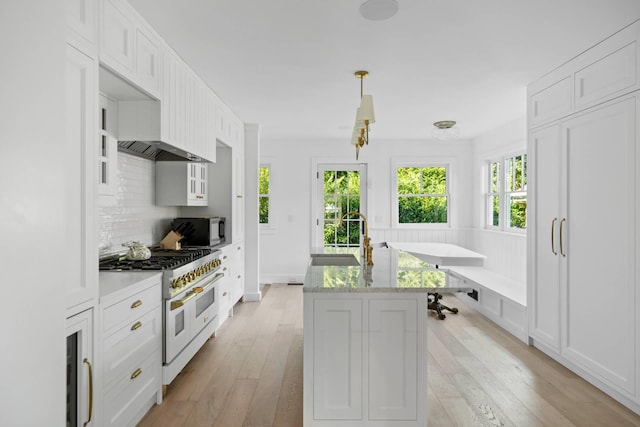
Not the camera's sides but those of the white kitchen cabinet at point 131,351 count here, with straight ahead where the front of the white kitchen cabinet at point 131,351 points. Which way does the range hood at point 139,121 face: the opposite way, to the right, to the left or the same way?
the same way

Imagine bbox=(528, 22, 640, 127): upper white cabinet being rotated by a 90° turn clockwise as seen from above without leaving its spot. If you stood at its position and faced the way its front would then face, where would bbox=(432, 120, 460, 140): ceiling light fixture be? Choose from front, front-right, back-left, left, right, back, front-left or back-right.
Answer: front

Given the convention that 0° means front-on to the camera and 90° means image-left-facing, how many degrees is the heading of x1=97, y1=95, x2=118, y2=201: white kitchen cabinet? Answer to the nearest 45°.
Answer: approximately 315°

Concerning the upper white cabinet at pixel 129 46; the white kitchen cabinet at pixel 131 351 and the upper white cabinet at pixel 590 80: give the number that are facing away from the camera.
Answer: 0

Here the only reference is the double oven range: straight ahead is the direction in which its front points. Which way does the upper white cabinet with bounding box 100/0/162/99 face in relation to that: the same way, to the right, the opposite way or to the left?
the same way

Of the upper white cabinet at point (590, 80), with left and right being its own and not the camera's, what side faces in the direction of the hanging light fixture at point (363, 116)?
front

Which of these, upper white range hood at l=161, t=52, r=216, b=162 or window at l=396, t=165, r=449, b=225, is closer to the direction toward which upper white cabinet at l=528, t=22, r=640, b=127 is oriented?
the upper white range hood

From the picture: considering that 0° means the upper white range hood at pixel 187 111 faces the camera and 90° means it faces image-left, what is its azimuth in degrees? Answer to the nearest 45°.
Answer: approximately 315°

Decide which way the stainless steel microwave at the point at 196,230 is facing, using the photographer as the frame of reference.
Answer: facing the viewer and to the right of the viewer

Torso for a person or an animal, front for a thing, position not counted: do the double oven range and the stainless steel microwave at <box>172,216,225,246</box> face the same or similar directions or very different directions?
same or similar directions

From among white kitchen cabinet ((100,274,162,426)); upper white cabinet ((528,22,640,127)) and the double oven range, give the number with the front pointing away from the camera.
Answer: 0
